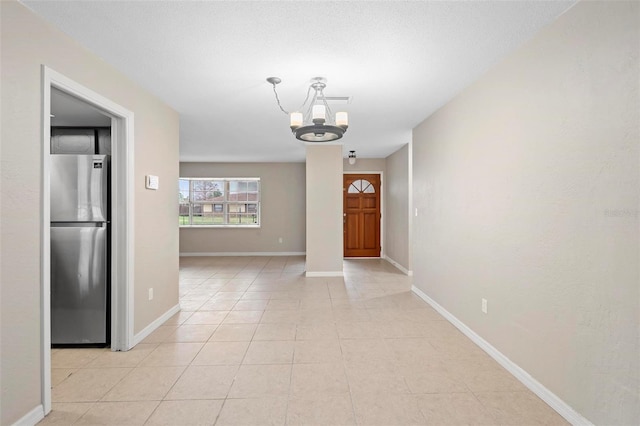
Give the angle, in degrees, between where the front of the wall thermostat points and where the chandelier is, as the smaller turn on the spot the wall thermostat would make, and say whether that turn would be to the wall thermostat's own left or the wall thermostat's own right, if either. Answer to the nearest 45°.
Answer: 0° — it already faces it

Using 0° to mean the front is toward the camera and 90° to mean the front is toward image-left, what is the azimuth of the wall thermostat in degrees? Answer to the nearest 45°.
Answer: approximately 315°

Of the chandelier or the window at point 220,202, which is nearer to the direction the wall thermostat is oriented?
the chandelier

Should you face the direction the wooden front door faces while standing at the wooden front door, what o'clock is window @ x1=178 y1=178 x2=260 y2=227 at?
The window is roughly at 3 o'clock from the wooden front door.

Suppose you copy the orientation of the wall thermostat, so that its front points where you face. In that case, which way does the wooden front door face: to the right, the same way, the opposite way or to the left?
to the right

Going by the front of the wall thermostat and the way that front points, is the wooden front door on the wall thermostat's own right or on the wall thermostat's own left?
on the wall thermostat's own left

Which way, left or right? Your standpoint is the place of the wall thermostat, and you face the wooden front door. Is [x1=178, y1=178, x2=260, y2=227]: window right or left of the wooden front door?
left
